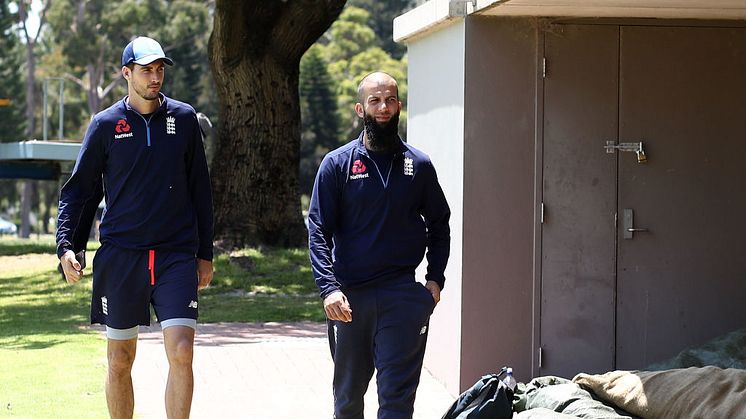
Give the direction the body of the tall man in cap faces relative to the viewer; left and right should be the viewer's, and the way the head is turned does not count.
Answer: facing the viewer

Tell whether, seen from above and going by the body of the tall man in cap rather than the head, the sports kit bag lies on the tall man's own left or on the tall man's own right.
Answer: on the tall man's own left

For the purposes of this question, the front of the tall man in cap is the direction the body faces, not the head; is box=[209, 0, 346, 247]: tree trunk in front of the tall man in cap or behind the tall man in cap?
behind

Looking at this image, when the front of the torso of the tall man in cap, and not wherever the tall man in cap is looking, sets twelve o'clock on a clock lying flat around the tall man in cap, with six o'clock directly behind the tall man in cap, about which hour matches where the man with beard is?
The man with beard is roughly at 10 o'clock from the tall man in cap.

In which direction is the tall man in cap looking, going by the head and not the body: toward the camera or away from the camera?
toward the camera

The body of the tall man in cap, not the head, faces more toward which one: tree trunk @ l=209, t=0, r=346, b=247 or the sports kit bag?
the sports kit bag

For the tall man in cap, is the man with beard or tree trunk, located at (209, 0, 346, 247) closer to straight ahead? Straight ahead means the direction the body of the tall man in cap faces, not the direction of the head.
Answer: the man with beard
